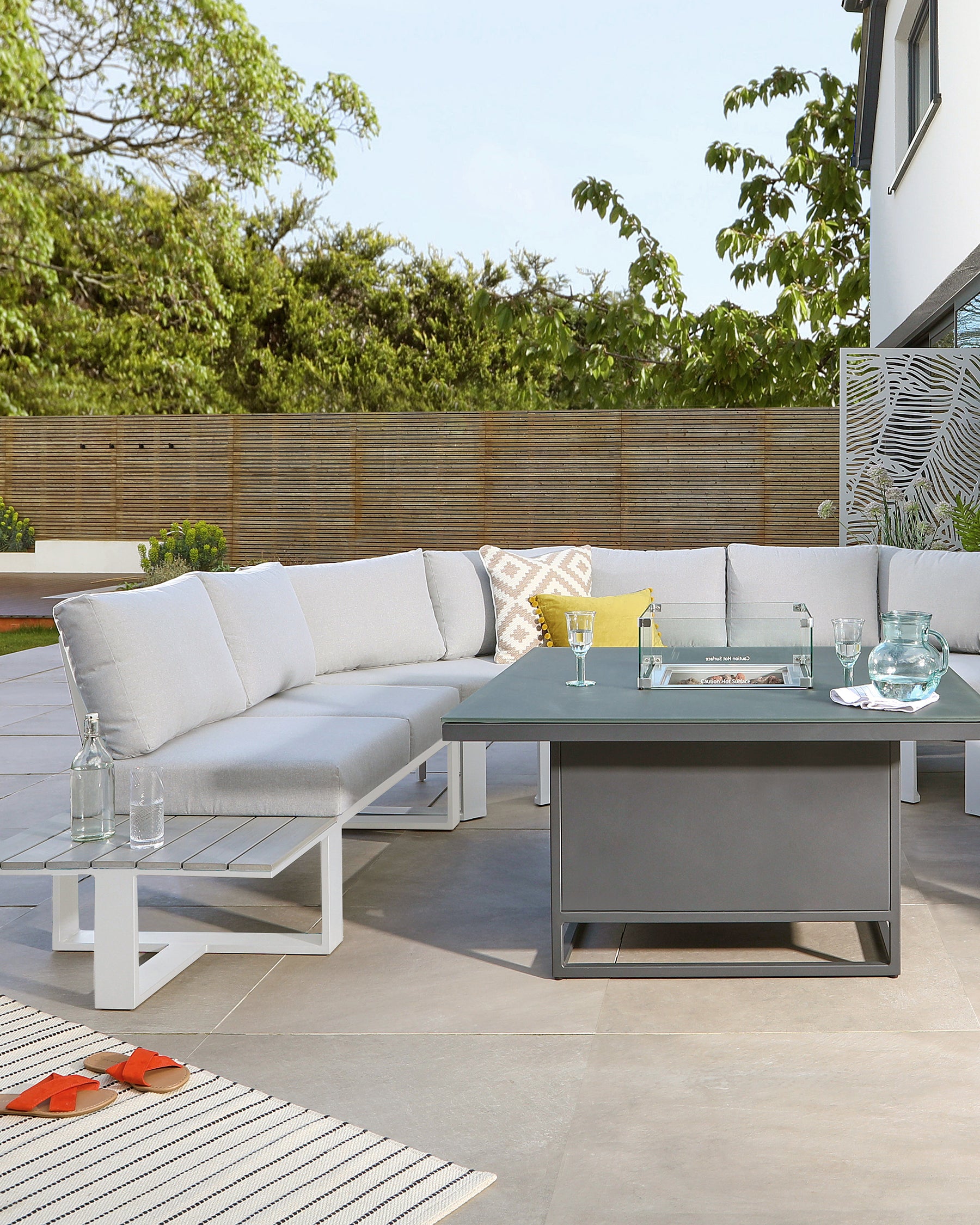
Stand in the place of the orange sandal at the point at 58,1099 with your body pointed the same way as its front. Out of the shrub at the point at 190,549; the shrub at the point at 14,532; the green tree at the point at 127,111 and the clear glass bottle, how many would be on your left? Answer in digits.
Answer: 4

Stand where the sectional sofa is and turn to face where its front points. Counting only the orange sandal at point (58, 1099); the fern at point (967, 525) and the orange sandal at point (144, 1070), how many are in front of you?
2

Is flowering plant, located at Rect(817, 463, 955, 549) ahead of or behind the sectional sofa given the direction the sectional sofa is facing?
behind

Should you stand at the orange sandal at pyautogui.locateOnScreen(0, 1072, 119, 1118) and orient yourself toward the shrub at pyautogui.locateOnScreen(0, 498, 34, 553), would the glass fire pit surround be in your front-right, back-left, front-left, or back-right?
front-right

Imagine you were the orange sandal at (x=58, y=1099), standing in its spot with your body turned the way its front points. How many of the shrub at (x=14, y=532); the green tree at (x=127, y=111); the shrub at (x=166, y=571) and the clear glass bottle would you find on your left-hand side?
4

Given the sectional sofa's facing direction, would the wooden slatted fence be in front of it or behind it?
behind

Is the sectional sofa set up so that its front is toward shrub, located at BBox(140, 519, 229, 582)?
no

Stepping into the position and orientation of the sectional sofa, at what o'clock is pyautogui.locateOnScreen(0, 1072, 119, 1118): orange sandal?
The orange sandal is roughly at 12 o'clock from the sectional sofa.

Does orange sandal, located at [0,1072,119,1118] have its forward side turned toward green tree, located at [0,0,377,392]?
no

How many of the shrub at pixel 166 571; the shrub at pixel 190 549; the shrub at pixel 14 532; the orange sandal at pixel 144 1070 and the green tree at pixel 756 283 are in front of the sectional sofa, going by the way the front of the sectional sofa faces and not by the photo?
1

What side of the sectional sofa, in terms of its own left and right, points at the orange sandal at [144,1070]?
front

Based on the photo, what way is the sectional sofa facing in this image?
toward the camera
